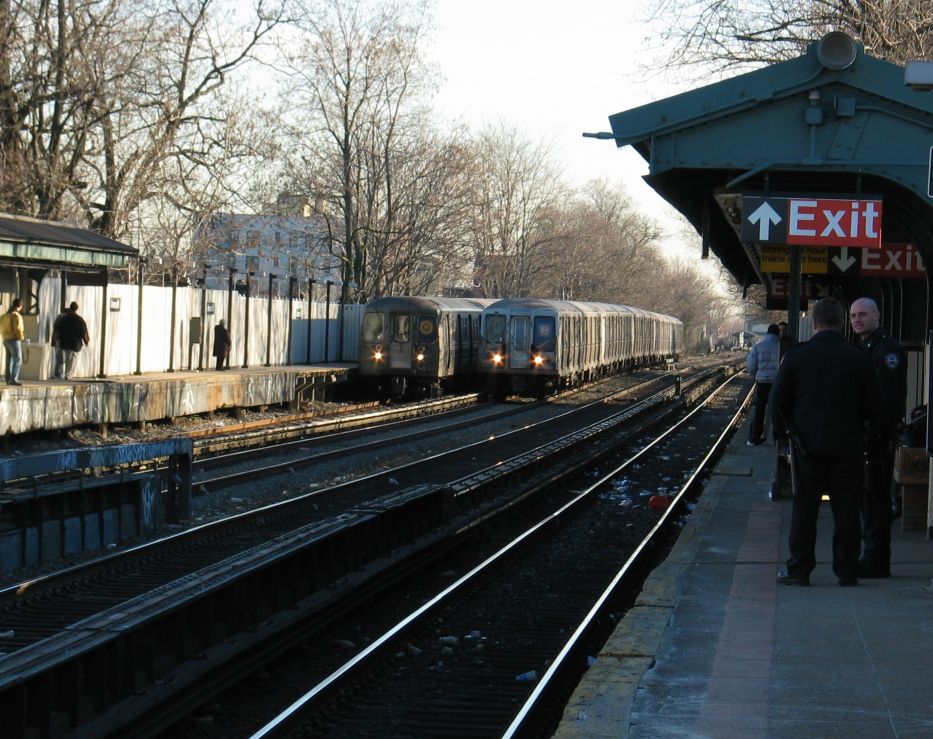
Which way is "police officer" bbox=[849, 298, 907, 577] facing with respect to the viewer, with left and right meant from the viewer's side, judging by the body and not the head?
facing to the left of the viewer

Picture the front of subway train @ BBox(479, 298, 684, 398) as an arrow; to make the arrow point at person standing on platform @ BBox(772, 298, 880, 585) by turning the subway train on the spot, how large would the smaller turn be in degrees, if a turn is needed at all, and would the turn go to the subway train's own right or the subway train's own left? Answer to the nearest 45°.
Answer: approximately 45° to the subway train's own left

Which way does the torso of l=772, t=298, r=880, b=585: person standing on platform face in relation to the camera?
away from the camera

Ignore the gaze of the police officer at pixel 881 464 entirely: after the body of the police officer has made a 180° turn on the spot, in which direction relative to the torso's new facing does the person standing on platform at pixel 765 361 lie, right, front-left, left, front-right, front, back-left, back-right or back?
left

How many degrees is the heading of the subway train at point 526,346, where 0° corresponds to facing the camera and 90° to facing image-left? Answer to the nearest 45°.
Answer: approximately 45°

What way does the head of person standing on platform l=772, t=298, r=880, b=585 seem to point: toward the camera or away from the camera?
away from the camera

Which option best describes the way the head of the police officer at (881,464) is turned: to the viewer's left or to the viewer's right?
to the viewer's left

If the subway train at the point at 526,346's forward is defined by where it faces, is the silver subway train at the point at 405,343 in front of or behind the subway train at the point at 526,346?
in front

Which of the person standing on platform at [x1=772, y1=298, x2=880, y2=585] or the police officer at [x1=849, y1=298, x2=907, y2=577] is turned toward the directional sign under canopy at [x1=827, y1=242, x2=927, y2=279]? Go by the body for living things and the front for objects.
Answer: the person standing on platform

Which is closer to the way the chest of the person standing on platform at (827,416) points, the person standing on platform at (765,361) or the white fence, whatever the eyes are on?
the person standing on platform

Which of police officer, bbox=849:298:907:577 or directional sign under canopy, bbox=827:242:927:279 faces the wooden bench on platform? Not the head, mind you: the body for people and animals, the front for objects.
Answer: the directional sign under canopy
